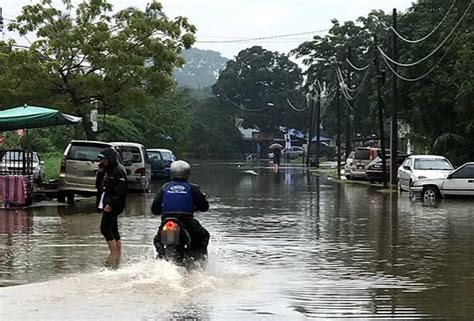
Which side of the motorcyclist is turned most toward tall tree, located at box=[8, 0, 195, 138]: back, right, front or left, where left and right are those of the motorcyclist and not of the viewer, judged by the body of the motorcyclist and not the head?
front

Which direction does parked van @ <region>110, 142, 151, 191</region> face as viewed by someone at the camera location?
facing away from the viewer

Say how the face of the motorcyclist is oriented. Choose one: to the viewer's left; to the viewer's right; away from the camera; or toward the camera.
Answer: away from the camera

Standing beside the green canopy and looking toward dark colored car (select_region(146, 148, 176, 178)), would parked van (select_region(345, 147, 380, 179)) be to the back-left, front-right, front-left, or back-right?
front-right

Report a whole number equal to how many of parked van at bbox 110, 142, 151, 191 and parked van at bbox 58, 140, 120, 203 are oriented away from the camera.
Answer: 2

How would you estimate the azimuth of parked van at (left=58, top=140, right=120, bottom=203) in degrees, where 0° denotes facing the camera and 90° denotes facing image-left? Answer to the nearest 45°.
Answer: approximately 180°

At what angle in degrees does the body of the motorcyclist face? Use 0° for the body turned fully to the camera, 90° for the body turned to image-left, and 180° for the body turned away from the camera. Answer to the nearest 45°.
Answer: approximately 180°

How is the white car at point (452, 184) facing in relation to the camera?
to the viewer's left

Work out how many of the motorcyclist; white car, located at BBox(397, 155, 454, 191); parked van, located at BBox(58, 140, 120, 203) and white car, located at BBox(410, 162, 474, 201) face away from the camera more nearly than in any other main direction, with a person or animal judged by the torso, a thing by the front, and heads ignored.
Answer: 2

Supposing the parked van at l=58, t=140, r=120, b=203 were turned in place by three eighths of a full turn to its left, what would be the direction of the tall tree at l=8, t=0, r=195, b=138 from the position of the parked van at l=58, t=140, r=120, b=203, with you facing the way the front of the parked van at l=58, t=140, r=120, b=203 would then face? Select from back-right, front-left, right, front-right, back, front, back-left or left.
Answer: back-right
